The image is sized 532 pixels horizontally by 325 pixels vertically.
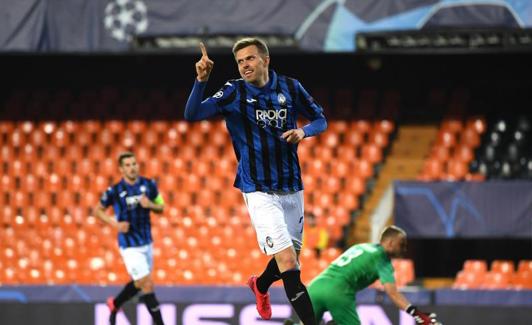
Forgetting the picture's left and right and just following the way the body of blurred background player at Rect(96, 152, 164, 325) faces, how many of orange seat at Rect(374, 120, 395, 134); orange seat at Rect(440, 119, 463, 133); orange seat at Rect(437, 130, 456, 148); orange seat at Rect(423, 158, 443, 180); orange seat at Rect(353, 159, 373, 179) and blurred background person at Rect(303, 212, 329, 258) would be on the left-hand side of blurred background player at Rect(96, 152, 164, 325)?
6

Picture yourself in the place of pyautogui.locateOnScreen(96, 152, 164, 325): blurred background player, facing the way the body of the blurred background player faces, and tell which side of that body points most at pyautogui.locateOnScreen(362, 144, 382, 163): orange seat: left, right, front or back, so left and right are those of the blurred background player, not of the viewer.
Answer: back

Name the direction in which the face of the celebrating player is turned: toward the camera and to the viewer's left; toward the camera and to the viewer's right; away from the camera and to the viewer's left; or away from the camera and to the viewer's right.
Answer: toward the camera and to the viewer's left

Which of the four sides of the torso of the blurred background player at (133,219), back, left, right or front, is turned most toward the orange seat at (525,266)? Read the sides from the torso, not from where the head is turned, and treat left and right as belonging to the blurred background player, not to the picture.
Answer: left

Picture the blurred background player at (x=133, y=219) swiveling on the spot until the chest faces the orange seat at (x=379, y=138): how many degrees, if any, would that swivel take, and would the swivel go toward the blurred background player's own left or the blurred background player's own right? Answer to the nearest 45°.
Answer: approximately 90° to the blurred background player's own left

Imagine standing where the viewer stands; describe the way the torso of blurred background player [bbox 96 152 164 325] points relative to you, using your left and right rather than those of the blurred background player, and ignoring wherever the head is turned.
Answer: facing the viewer and to the right of the viewer

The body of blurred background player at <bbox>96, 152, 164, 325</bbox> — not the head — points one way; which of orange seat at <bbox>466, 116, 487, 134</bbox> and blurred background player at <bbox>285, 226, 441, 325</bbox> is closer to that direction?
the blurred background player

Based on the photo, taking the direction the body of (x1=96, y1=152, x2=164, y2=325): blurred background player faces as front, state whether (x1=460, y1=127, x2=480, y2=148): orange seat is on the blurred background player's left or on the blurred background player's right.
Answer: on the blurred background player's left

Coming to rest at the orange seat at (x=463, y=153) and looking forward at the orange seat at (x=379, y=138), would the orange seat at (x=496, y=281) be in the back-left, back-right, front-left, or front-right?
back-left

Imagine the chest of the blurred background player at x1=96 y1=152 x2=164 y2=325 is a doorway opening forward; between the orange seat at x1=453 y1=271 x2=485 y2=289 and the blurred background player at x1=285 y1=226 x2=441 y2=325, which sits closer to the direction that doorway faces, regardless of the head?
the blurred background player
